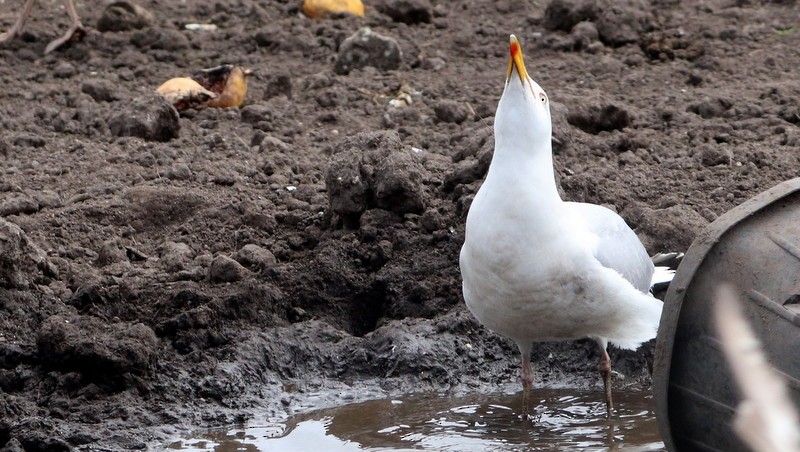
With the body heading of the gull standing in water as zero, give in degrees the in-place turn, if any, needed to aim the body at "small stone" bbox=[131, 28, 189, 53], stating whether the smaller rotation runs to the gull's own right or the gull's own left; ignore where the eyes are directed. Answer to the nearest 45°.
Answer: approximately 90° to the gull's own right

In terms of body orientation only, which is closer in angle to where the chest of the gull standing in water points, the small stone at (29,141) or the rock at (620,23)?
the small stone

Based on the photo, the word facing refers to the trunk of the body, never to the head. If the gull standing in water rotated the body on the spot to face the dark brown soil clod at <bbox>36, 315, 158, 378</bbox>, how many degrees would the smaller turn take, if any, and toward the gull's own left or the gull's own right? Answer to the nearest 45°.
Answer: approximately 45° to the gull's own right

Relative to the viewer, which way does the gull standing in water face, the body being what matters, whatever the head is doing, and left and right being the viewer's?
facing the viewer and to the left of the viewer

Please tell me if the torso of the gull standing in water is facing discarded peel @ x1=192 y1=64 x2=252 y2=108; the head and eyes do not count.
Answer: no

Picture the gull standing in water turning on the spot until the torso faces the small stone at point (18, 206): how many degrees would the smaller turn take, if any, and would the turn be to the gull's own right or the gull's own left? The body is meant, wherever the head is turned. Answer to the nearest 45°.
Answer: approximately 90° to the gull's own right

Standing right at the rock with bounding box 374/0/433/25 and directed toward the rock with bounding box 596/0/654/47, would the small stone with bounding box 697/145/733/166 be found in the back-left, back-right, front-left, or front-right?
front-right

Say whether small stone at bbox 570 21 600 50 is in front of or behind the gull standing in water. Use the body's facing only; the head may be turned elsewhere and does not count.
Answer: behind

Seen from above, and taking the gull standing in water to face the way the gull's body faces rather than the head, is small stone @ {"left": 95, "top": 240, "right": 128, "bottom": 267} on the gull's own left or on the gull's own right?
on the gull's own right

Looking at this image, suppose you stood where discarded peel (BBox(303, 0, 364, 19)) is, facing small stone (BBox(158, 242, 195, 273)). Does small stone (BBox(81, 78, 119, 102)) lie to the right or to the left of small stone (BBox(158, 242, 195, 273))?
right

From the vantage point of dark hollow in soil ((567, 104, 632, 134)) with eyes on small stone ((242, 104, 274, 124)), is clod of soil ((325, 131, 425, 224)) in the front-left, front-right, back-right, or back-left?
front-left

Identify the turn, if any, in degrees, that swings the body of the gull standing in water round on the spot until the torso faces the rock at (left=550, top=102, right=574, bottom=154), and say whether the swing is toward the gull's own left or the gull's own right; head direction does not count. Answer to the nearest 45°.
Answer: approximately 135° to the gull's own right

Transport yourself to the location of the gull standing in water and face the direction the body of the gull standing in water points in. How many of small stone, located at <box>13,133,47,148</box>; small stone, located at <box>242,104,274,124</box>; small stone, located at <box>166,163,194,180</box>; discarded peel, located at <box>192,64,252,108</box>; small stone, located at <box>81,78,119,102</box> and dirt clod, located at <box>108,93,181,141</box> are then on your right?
6

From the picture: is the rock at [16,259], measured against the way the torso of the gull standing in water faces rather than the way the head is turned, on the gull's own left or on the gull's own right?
on the gull's own right

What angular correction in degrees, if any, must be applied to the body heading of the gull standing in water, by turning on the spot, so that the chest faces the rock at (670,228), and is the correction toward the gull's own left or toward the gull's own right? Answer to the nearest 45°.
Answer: approximately 180°

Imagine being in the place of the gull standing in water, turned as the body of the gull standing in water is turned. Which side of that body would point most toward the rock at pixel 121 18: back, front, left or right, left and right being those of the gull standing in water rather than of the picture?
right

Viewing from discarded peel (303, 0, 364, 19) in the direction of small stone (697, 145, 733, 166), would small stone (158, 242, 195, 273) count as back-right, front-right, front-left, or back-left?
front-right

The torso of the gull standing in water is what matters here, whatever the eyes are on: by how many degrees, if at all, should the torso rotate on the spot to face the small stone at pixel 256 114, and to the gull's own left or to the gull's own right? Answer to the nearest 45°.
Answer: approximately 90° to the gull's own right

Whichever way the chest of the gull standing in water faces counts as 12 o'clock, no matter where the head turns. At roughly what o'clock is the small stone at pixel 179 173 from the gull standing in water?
The small stone is roughly at 3 o'clock from the gull standing in water.

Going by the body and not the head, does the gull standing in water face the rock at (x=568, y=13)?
no

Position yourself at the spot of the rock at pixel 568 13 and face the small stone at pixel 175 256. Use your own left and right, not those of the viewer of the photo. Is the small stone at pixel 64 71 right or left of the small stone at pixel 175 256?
right

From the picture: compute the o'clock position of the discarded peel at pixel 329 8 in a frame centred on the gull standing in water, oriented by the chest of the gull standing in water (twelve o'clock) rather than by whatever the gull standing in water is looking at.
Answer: The discarded peel is roughly at 4 o'clock from the gull standing in water.

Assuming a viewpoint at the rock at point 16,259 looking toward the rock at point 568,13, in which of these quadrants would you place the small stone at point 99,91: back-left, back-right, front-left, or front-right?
front-left
